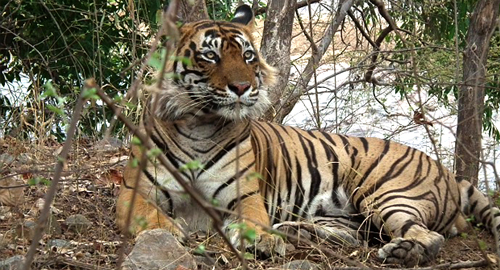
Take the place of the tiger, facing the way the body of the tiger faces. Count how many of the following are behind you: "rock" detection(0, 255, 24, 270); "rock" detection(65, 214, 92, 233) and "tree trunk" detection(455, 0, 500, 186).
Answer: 1

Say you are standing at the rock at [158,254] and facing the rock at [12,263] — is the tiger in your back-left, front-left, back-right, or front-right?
back-right

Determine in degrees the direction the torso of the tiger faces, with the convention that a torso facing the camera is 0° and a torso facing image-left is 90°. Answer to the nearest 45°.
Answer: approximately 45°

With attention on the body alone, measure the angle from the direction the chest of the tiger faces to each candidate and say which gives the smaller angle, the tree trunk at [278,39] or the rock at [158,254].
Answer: the rock

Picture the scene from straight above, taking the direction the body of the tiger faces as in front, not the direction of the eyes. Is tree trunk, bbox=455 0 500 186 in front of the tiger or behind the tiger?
behind

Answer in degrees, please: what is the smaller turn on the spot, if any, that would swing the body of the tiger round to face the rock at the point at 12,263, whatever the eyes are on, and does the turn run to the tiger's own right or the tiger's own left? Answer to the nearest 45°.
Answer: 0° — it already faces it

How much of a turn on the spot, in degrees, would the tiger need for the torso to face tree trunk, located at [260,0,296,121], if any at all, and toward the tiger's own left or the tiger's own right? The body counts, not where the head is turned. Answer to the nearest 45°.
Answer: approximately 135° to the tiger's own right
